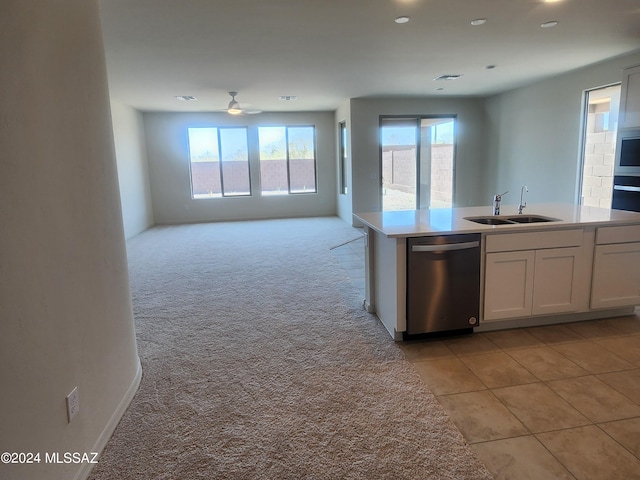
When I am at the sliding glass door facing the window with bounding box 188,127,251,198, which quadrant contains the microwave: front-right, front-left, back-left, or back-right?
back-left

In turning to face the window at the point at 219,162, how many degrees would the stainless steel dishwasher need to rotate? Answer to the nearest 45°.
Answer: approximately 180°

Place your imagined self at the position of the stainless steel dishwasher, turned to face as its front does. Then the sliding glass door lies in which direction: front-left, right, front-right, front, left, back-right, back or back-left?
back-left

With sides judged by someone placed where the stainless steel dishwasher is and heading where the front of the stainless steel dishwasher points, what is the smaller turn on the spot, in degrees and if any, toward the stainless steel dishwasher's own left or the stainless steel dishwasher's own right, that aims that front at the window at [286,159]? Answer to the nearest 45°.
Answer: approximately 180°

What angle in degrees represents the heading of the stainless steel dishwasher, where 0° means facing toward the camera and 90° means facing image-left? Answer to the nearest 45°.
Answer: approximately 315°

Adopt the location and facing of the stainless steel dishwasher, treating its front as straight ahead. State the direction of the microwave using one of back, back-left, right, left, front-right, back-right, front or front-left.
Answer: left

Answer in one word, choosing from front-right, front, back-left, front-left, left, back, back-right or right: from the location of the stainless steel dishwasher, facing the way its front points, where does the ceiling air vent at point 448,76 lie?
back-left
